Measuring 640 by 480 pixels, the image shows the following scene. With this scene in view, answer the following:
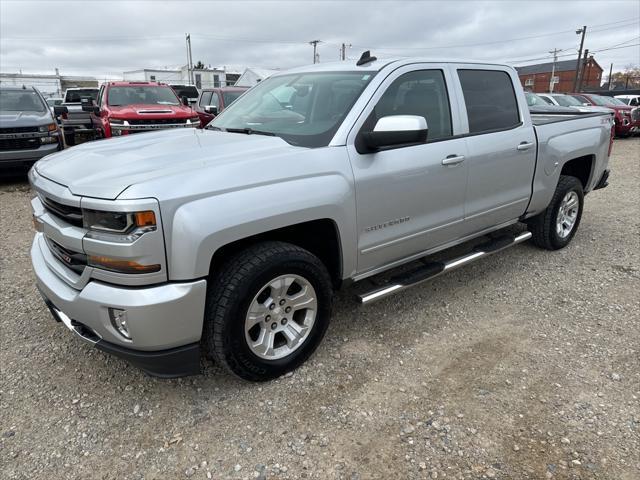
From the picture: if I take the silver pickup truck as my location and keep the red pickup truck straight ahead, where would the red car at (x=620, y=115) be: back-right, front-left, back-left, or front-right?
front-right

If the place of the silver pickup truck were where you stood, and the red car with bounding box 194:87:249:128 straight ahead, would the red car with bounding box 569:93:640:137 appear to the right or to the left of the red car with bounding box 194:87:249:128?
right

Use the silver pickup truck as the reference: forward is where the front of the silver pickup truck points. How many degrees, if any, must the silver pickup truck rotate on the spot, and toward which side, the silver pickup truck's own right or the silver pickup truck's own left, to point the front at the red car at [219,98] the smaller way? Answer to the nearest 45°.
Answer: approximately 135° to the silver pickup truck's own right

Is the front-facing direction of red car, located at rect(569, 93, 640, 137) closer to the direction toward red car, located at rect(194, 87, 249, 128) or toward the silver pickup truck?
the silver pickup truck

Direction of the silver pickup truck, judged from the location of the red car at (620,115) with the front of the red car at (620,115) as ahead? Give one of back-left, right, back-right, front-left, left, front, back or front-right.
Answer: front-right

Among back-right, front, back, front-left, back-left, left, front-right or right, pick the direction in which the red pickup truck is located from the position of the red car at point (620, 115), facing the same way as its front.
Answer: right

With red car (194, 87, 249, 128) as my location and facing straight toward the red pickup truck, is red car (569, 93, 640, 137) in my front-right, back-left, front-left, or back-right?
back-left

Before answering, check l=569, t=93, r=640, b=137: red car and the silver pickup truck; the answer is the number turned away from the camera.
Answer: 0

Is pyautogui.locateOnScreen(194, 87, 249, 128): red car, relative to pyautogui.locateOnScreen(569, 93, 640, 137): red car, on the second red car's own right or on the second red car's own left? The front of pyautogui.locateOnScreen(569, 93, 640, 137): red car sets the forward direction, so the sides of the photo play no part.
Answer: on the second red car's own right

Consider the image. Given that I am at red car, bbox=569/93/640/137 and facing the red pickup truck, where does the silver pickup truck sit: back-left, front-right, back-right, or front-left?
front-left

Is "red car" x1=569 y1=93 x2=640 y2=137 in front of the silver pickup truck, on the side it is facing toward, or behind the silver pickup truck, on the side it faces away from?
behind
